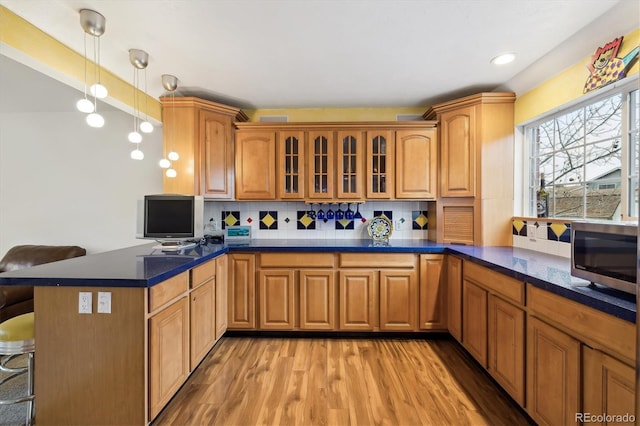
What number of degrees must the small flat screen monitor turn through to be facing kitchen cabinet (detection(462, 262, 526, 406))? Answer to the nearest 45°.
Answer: approximately 45° to its left

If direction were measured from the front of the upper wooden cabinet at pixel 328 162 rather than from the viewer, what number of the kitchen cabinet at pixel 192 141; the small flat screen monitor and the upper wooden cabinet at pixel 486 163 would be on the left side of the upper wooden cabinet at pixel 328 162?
1

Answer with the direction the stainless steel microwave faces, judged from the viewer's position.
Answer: facing the viewer and to the left of the viewer

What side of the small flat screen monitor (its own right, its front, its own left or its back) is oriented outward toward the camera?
front

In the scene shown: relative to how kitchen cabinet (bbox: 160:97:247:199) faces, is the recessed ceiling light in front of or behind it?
in front

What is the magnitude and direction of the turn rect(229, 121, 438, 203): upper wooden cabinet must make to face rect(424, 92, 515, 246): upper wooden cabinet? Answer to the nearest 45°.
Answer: approximately 90° to its left

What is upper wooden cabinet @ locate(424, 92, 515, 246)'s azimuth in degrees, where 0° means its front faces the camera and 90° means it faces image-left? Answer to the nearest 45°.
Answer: approximately 45°

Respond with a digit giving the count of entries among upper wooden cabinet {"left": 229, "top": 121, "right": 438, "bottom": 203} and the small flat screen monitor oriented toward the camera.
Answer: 2

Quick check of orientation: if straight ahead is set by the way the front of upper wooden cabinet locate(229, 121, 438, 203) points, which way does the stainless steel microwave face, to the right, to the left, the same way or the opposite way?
to the right

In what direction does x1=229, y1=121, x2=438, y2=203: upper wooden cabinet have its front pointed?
toward the camera
